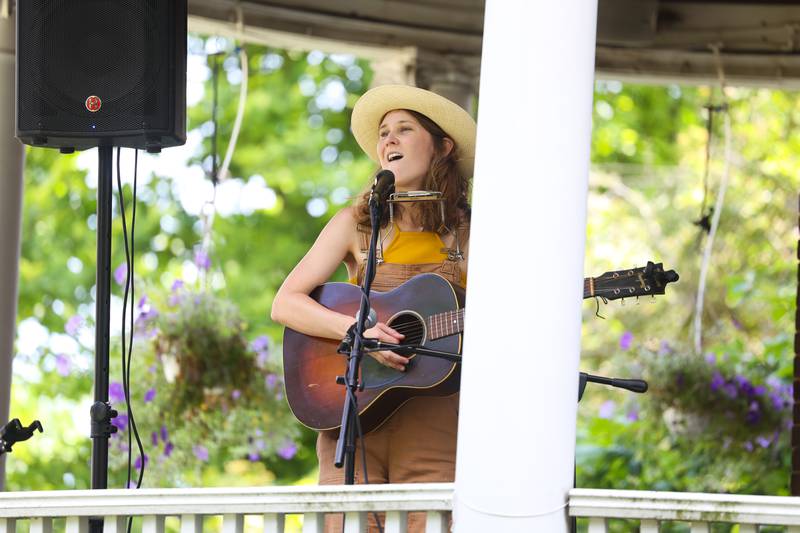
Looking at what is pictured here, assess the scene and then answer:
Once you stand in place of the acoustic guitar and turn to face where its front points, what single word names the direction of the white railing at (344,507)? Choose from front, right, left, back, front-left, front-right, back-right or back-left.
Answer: front

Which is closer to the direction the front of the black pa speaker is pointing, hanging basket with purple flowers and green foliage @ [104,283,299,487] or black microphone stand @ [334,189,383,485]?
the black microphone stand

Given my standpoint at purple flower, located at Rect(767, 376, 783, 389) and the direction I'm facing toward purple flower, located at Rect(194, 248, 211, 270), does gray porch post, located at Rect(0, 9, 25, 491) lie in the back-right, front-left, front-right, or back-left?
front-left

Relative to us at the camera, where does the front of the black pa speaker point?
facing the viewer

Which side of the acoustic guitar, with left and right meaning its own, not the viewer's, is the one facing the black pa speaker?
right

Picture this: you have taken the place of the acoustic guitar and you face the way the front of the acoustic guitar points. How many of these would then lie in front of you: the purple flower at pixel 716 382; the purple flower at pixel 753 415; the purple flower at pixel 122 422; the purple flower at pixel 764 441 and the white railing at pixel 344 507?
1

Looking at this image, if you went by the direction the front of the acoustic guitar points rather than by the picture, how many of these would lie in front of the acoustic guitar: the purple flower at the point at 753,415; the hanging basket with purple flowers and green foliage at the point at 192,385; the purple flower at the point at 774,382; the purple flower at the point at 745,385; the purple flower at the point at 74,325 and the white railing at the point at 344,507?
1

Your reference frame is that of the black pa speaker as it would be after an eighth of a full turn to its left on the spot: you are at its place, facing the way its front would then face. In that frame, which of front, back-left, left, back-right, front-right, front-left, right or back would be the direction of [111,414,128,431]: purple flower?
back-left

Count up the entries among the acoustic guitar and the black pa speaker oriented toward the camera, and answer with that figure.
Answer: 2

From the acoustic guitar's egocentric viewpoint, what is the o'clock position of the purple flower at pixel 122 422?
The purple flower is roughly at 5 o'clock from the acoustic guitar.

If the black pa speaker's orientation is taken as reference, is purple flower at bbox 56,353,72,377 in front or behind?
behind

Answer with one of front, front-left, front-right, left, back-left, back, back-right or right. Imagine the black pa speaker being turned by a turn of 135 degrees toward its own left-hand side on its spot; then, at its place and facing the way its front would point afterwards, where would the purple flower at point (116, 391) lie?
front-left

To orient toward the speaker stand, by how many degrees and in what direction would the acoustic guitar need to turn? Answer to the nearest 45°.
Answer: approximately 90° to its right

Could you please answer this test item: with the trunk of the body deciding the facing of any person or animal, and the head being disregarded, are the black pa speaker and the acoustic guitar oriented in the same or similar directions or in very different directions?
same or similar directions
